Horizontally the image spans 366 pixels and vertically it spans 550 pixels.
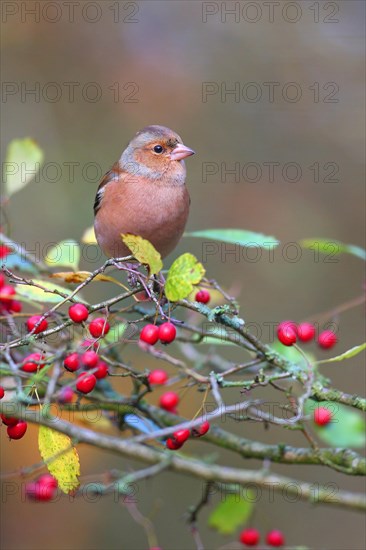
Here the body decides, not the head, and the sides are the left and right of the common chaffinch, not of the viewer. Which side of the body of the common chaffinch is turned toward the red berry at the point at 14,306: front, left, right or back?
right

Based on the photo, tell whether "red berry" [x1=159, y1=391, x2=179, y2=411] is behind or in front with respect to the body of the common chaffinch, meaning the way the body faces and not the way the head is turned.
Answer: in front

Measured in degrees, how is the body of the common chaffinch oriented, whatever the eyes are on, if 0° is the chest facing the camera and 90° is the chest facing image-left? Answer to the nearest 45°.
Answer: approximately 315°

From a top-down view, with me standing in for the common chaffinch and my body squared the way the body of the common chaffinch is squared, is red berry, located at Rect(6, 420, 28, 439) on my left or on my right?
on my right

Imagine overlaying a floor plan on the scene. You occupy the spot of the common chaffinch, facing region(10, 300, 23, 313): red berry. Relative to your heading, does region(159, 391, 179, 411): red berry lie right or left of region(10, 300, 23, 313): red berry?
left

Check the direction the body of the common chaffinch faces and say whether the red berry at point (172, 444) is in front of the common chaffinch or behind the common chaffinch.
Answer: in front

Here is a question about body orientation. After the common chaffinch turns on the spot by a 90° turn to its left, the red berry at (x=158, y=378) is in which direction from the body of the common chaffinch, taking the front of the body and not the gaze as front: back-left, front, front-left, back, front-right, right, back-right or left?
back-right
